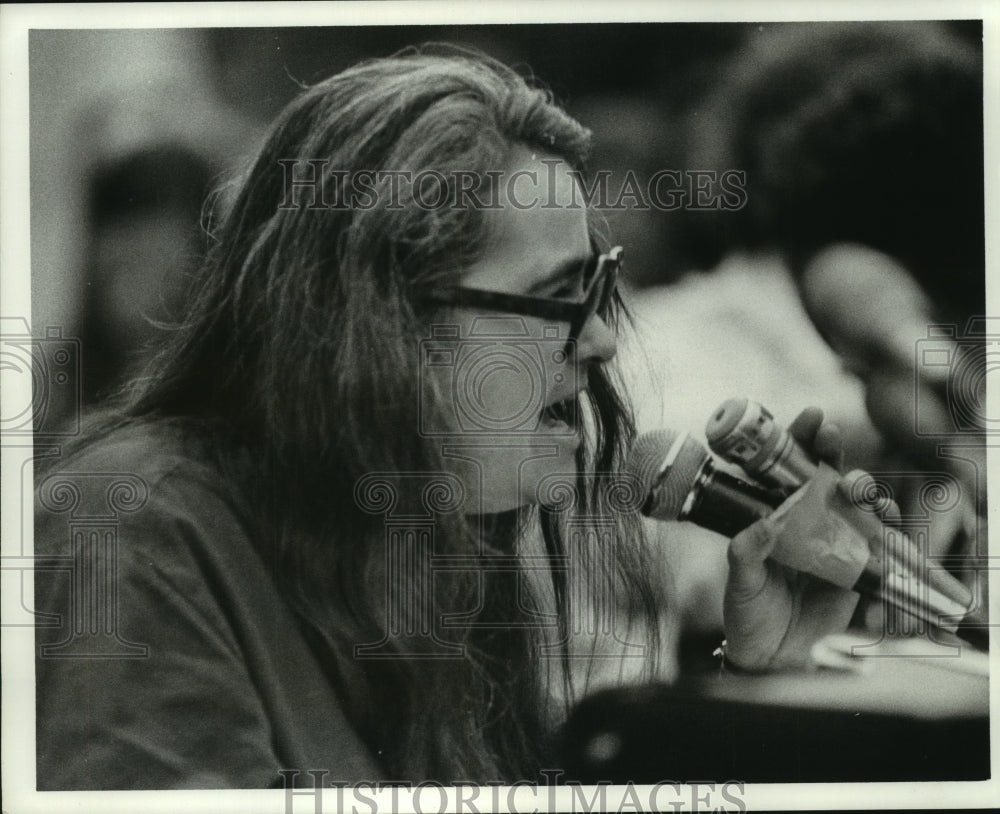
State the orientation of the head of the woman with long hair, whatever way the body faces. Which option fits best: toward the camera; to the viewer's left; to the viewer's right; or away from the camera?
to the viewer's right

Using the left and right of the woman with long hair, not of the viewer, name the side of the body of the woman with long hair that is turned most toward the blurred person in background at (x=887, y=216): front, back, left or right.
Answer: left

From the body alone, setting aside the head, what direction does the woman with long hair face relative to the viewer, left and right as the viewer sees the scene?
facing to the right of the viewer
